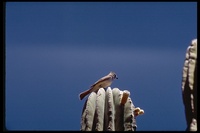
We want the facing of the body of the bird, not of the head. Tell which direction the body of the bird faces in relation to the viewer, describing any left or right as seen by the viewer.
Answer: facing to the right of the viewer
